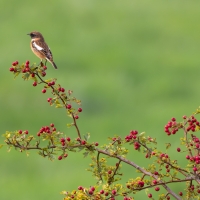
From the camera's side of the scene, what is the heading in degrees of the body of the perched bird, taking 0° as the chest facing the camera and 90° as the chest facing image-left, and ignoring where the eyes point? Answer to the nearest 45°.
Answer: approximately 90°
